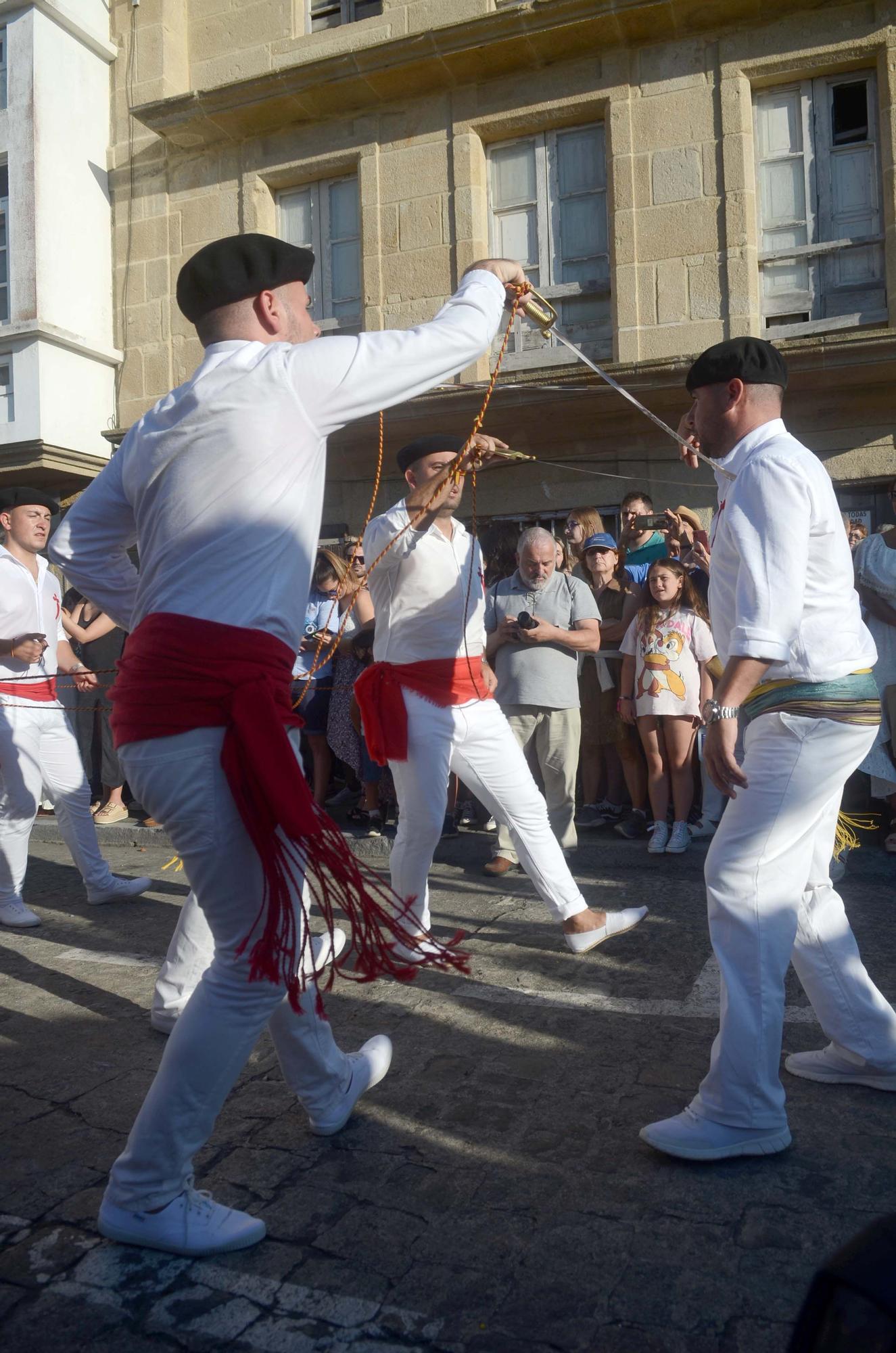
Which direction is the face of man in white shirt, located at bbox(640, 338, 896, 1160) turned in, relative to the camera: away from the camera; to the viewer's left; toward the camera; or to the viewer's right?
to the viewer's left

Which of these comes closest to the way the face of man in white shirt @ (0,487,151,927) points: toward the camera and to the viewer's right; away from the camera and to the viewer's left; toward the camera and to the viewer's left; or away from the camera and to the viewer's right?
toward the camera and to the viewer's right

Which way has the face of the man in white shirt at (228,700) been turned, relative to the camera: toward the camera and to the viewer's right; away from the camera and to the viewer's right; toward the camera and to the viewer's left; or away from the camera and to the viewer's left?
away from the camera and to the viewer's right

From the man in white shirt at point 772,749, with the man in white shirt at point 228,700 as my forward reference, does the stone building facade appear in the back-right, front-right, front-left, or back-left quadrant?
back-right

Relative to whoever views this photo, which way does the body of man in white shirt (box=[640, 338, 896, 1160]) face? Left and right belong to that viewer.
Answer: facing to the left of the viewer

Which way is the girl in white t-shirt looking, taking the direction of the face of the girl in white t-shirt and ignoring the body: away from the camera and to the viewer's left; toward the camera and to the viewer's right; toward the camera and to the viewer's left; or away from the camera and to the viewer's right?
toward the camera and to the viewer's left

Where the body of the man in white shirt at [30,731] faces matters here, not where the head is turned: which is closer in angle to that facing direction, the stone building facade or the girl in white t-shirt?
the girl in white t-shirt

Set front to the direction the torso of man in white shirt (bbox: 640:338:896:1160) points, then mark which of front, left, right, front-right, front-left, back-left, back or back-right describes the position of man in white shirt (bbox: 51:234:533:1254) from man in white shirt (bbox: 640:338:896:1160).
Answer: front-left

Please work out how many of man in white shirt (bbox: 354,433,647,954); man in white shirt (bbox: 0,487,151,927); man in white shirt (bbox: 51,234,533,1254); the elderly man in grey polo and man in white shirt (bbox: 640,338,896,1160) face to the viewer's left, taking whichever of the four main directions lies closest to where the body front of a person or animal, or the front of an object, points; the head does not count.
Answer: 1

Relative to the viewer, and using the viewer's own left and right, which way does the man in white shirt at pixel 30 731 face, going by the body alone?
facing the viewer and to the right of the viewer

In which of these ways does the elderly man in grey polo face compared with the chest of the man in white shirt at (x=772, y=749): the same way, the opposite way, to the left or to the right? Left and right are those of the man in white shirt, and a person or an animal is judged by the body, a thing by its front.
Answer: to the left

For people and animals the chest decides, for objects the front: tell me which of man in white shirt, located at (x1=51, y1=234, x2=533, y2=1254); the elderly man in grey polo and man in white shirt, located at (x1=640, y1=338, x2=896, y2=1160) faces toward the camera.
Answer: the elderly man in grey polo

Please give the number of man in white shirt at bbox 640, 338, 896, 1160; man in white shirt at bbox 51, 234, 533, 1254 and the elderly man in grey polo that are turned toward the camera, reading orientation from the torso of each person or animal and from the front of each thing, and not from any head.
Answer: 1

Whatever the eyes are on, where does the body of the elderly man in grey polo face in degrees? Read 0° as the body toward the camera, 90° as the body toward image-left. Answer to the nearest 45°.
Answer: approximately 0°

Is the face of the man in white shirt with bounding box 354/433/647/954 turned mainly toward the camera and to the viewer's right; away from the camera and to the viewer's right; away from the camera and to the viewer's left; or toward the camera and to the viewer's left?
toward the camera and to the viewer's right

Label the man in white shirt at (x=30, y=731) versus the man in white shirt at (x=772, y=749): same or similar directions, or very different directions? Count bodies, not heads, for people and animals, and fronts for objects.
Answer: very different directions

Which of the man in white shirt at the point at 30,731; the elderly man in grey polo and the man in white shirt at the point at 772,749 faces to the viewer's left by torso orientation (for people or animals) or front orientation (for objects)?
the man in white shirt at the point at 772,749
